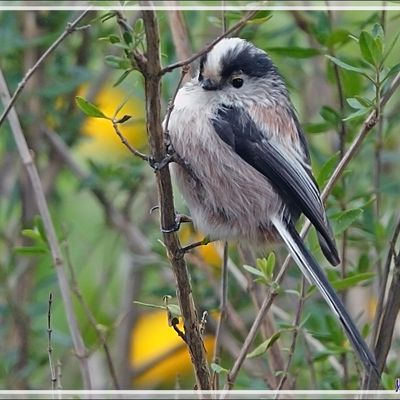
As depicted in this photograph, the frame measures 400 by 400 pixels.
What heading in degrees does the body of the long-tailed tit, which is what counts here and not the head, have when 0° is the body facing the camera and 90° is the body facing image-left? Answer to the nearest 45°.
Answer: approximately 45°

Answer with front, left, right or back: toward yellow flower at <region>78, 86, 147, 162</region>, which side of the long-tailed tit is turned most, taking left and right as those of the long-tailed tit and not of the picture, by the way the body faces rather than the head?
right
